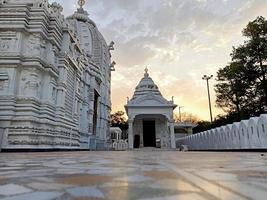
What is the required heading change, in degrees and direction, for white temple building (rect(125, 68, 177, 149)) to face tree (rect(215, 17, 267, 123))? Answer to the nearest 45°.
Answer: approximately 45° to its left

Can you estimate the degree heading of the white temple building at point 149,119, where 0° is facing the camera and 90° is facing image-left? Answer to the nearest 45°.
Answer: approximately 0°

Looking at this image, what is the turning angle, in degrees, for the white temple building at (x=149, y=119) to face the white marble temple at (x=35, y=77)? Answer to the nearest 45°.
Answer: approximately 45° to its right

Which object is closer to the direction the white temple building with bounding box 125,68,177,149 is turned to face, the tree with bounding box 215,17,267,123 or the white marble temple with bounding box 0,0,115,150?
the white marble temple

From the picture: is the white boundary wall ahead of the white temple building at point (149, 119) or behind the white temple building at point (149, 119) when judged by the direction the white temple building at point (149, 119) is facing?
ahead

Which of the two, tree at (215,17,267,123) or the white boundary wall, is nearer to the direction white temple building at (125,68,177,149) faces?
the white boundary wall
